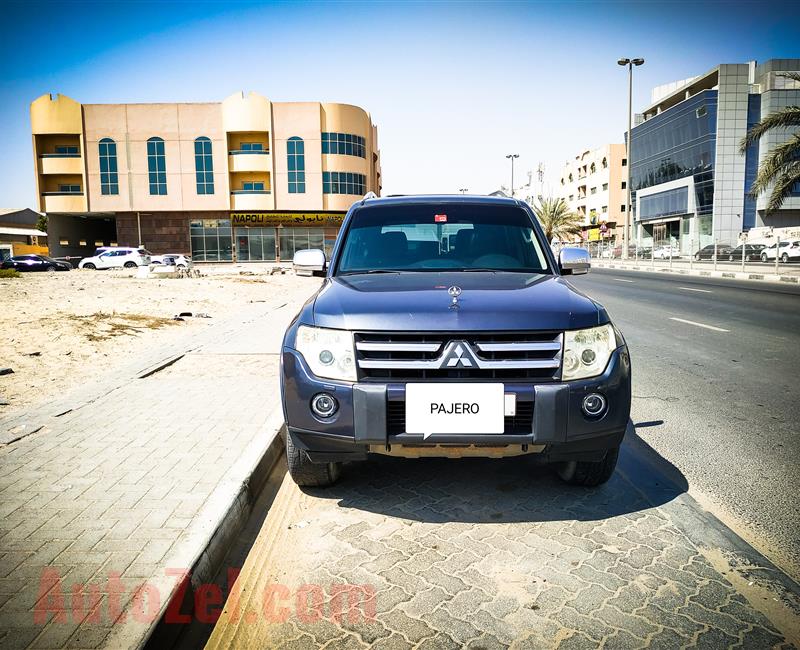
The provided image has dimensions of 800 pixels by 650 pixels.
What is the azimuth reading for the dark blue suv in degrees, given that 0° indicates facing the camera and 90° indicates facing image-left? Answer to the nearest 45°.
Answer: approximately 0°

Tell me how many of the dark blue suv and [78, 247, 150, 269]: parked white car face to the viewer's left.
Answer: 1

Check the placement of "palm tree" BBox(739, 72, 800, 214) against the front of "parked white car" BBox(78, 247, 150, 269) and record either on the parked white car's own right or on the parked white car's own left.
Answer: on the parked white car's own left

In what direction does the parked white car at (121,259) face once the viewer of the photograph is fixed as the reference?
facing to the left of the viewer

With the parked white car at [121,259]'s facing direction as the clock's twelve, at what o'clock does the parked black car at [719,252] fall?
The parked black car is roughly at 7 o'clock from the parked white car.

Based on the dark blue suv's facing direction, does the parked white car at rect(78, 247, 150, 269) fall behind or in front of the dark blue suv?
behind

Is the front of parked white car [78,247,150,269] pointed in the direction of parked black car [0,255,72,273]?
yes
